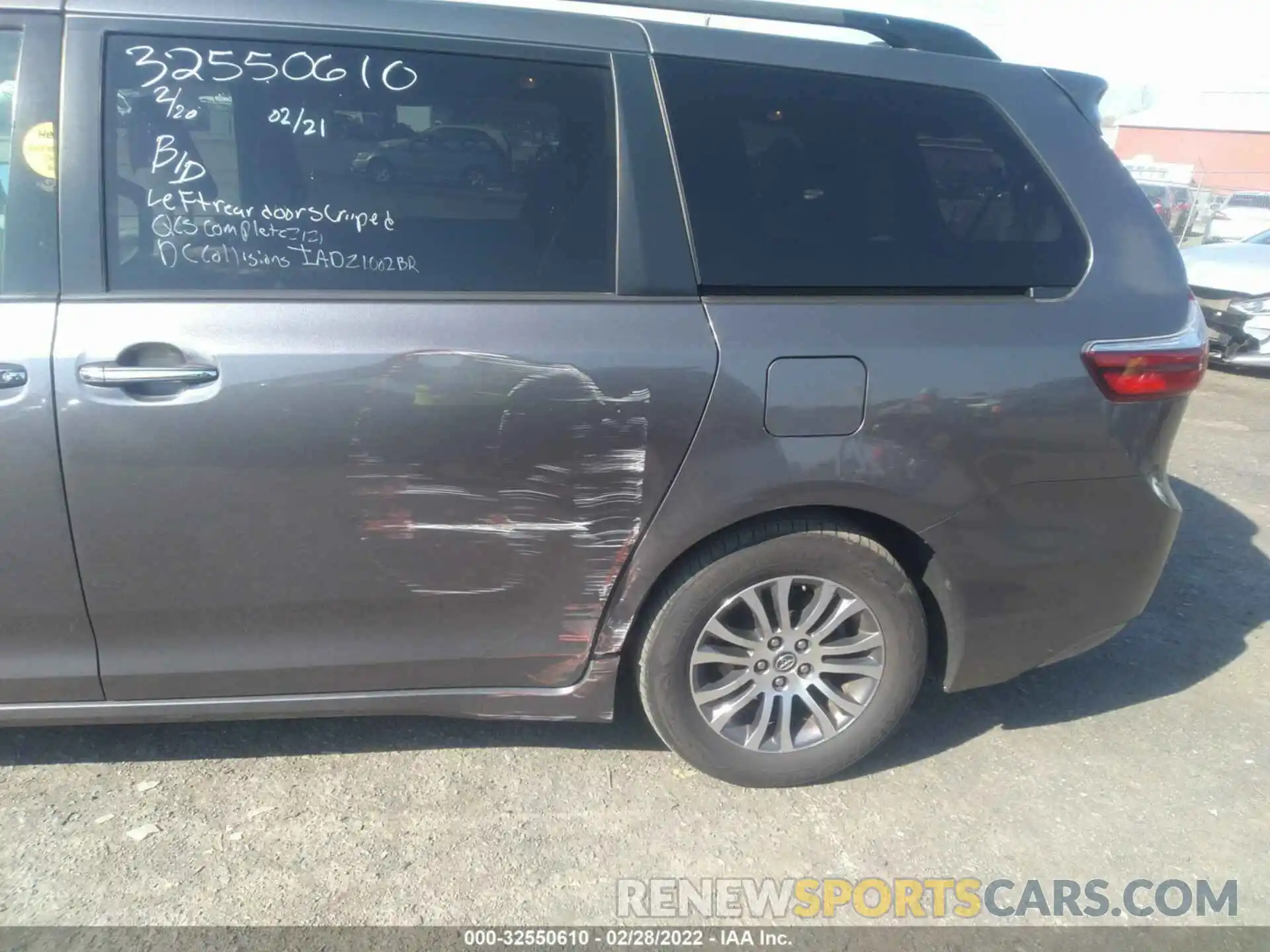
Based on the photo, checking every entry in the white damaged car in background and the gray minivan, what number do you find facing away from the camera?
0

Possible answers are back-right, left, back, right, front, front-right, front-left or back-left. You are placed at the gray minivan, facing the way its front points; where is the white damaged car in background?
back-right

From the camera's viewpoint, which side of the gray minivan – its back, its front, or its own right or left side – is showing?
left

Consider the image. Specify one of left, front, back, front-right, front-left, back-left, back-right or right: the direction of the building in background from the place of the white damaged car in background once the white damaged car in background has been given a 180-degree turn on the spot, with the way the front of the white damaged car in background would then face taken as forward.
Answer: front-left

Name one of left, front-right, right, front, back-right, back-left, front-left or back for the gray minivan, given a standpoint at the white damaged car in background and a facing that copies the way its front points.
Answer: front-left

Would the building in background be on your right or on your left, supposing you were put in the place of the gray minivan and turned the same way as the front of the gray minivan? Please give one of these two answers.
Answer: on your right

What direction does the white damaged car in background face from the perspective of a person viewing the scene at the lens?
facing the viewer and to the left of the viewer
